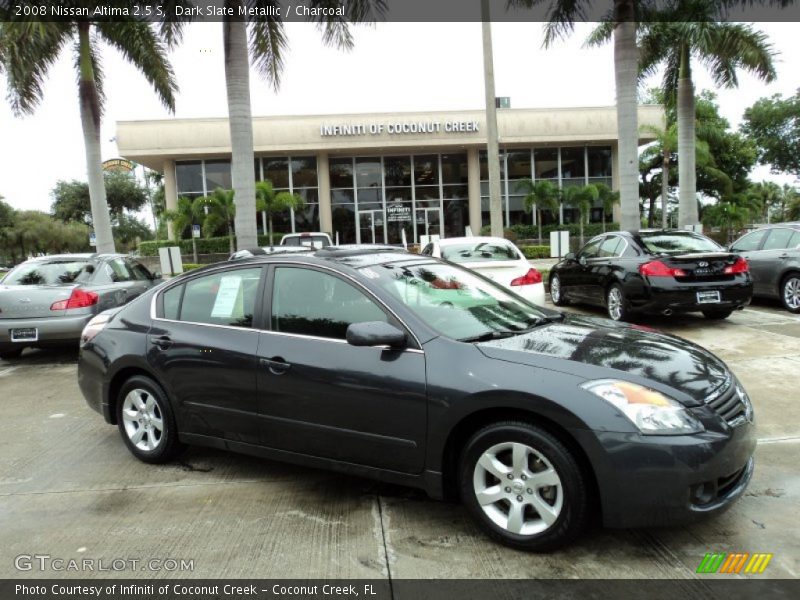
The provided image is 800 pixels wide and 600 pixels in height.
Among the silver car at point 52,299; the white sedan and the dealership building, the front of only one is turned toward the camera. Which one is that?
the dealership building

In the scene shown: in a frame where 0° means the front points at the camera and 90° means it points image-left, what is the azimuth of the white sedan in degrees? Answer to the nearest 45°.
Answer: approximately 135°

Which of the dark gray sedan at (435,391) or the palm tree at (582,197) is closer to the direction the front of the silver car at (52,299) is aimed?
the palm tree

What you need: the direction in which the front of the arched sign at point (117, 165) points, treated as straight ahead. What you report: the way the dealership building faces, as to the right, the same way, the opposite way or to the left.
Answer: the same way

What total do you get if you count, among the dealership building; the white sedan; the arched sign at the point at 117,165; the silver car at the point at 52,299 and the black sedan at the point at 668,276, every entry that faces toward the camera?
2

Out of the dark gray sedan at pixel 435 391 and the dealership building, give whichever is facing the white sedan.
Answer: the dealership building

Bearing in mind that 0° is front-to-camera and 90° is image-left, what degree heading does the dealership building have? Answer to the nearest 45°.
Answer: approximately 0°

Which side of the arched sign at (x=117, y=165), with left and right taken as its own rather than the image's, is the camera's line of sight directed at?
front

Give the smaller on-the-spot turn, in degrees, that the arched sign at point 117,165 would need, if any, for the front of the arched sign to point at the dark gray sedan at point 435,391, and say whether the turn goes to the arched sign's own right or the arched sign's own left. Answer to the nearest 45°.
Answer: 0° — it already faces it

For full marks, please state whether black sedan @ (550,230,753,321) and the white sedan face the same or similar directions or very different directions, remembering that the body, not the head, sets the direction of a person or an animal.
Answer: same or similar directions

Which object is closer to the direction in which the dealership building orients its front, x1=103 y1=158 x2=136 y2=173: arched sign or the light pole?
the light pole

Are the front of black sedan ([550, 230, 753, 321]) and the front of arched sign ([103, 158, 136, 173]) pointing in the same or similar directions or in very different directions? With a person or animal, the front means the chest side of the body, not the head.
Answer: very different directions

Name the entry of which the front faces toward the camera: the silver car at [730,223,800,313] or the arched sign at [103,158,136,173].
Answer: the arched sign

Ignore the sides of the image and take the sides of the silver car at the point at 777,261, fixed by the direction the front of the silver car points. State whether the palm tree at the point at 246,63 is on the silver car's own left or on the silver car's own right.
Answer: on the silver car's own left

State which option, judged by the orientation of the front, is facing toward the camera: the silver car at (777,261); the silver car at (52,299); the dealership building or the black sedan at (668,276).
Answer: the dealership building

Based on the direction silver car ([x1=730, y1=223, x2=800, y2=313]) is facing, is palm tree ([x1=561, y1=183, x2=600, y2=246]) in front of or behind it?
in front

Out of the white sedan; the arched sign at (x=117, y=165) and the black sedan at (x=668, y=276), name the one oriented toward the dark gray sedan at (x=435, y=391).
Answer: the arched sign

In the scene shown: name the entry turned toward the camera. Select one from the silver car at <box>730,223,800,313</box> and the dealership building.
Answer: the dealership building
